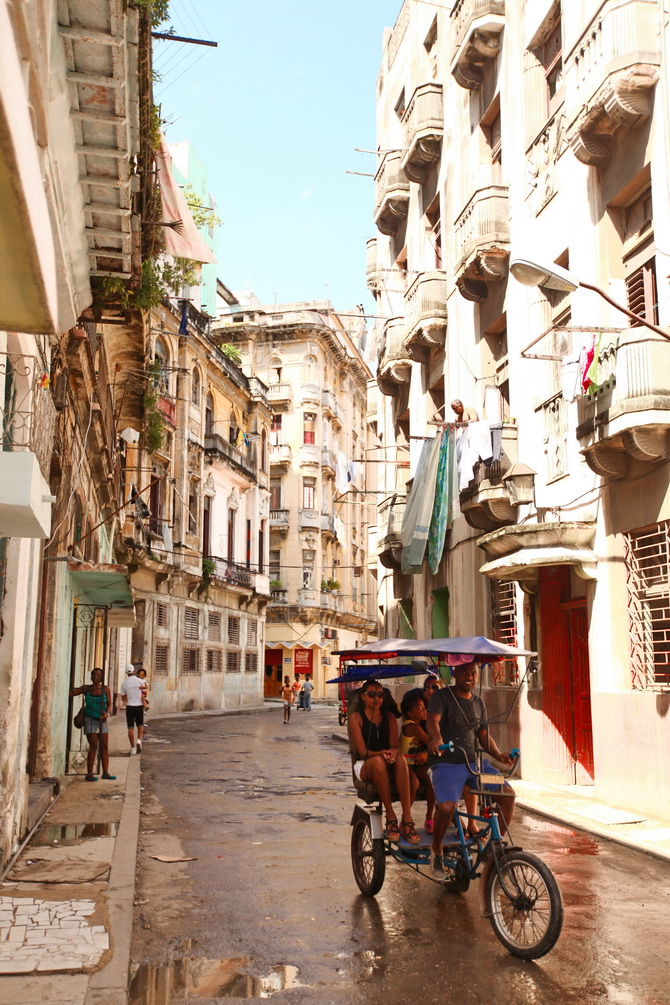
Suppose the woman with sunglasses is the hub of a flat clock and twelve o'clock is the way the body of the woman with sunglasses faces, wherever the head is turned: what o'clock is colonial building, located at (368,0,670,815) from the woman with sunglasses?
The colonial building is roughly at 8 o'clock from the woman with sunglasses.

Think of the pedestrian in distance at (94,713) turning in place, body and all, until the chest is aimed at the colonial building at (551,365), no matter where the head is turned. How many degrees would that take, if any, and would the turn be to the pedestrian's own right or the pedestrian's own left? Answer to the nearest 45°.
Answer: approximately 90° to the pedestrian's own left

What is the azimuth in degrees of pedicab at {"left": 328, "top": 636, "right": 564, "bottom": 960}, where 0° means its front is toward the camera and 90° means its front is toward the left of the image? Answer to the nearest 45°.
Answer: approximately 315°

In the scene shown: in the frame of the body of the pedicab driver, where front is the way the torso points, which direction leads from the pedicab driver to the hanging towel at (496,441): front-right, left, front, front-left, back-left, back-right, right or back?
back-left

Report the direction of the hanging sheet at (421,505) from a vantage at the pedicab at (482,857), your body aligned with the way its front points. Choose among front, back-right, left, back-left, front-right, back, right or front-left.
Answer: back-left

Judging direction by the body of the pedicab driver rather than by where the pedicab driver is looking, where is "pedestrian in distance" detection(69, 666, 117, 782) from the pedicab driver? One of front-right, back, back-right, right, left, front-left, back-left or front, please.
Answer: back
